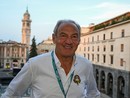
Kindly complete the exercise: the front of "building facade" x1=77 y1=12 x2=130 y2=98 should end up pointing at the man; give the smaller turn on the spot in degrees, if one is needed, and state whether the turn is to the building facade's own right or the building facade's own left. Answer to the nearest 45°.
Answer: approximately 45° to the building facade's own left

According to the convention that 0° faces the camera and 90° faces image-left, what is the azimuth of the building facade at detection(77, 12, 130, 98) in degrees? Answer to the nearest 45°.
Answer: approximately 45°
